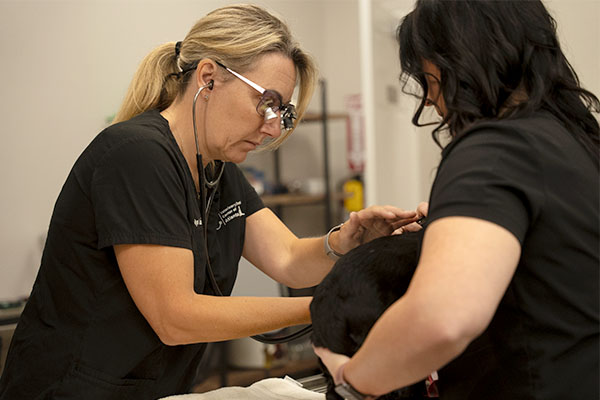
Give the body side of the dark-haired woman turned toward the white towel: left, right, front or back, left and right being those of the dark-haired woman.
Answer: front

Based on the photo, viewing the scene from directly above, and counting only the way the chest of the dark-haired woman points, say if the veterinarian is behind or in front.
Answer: in front

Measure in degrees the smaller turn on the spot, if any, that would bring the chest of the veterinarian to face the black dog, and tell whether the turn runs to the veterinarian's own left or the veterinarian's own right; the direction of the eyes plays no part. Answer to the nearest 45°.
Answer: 0° — they already face it

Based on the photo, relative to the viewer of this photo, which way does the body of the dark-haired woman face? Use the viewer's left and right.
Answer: facing away from the viewer and to the left of the viewer

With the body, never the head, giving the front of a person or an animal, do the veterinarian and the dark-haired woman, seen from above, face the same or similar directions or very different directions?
very different directions

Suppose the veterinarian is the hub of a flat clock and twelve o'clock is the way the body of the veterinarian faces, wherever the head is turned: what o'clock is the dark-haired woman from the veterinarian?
The dark-haired woman is roughly at 12 o'clock from the veterinarian.

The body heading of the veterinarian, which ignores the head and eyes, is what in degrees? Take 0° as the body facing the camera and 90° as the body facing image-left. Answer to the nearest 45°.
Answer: approximately 315°
